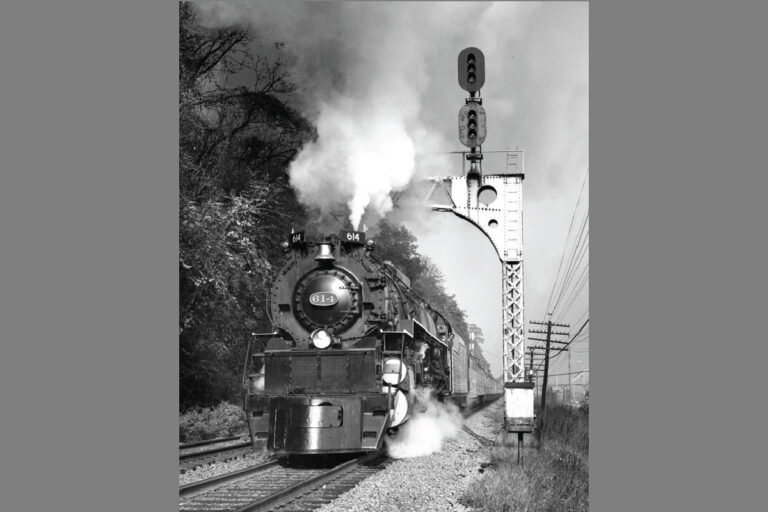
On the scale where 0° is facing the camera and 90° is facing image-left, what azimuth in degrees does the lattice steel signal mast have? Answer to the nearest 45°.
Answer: approximately 0°

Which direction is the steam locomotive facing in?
toward the camera

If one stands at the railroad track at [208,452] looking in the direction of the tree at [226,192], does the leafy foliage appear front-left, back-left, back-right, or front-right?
front-right

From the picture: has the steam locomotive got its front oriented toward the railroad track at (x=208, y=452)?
no

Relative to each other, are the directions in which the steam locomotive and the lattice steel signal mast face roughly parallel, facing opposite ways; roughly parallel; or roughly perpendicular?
roughly parallel

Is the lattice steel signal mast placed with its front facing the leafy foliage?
no

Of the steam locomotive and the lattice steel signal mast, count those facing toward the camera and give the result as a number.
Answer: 2

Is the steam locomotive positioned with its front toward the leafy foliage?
no
